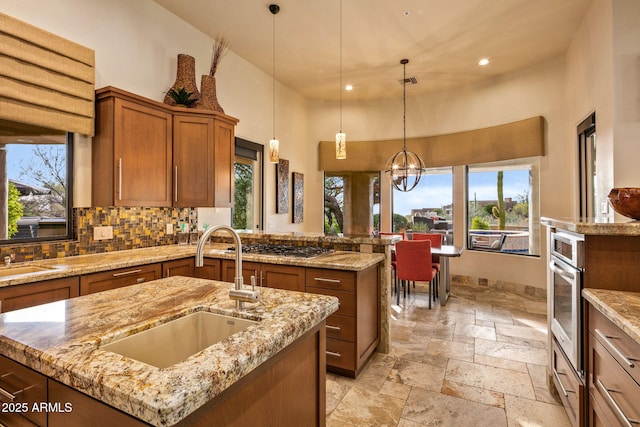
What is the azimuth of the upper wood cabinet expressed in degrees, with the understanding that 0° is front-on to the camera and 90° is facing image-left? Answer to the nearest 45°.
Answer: approximately 315°

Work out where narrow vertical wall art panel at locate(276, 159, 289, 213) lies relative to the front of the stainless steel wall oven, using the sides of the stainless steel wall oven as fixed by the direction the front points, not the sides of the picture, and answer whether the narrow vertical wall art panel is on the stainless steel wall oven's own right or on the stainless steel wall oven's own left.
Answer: on the stainless steel wall oven's own right

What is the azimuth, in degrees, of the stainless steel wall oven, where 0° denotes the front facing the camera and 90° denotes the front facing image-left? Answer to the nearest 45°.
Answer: approximately 45°

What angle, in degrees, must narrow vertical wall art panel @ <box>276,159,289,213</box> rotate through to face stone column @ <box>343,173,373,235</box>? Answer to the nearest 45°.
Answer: approximately 90° to its left

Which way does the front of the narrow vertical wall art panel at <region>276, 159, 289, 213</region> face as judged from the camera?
facing the viewer and to the right of the viewer

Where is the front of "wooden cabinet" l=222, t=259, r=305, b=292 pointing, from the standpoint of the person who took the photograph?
facing the viewer and to the left of the viewer

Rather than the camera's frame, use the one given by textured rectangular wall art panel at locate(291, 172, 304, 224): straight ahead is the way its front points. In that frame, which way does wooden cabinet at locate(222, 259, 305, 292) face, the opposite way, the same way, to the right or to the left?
to the right

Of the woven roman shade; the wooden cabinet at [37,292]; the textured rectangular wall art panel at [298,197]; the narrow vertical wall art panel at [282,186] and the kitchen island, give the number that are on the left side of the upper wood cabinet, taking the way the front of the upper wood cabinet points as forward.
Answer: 2

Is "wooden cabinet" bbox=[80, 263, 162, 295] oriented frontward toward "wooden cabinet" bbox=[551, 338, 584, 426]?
yes

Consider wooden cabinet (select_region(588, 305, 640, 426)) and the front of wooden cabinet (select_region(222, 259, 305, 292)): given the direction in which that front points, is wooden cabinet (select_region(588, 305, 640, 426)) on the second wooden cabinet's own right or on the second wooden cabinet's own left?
on the second wooden cabinet's own left

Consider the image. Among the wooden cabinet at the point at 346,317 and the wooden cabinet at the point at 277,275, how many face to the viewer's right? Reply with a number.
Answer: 0

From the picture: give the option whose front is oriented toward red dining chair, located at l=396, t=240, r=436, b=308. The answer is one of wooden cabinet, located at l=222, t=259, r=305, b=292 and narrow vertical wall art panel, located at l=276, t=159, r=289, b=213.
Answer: the narrow vertical wall art panel
